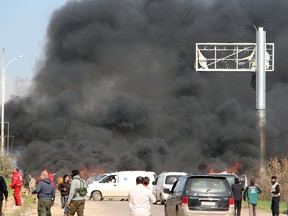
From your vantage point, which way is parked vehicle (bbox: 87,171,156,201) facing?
to the viewer's left

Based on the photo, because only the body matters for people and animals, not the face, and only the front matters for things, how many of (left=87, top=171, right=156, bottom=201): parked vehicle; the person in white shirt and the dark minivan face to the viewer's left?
1

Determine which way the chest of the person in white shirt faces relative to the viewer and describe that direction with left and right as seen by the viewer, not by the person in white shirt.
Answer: facing away from the viewer

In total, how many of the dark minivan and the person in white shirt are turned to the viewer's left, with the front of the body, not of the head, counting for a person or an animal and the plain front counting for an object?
0

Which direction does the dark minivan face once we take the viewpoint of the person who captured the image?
facing away from the viewer

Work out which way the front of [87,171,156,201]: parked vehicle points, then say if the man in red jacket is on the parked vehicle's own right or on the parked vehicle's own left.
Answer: on the parked vehicle's own left

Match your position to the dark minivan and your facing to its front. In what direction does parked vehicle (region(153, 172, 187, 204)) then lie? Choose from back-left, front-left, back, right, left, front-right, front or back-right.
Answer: front

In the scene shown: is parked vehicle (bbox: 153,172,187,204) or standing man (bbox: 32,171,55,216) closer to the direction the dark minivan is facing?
the parked vehicle

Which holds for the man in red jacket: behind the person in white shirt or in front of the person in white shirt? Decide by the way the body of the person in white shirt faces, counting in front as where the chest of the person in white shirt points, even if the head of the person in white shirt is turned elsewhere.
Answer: in front
